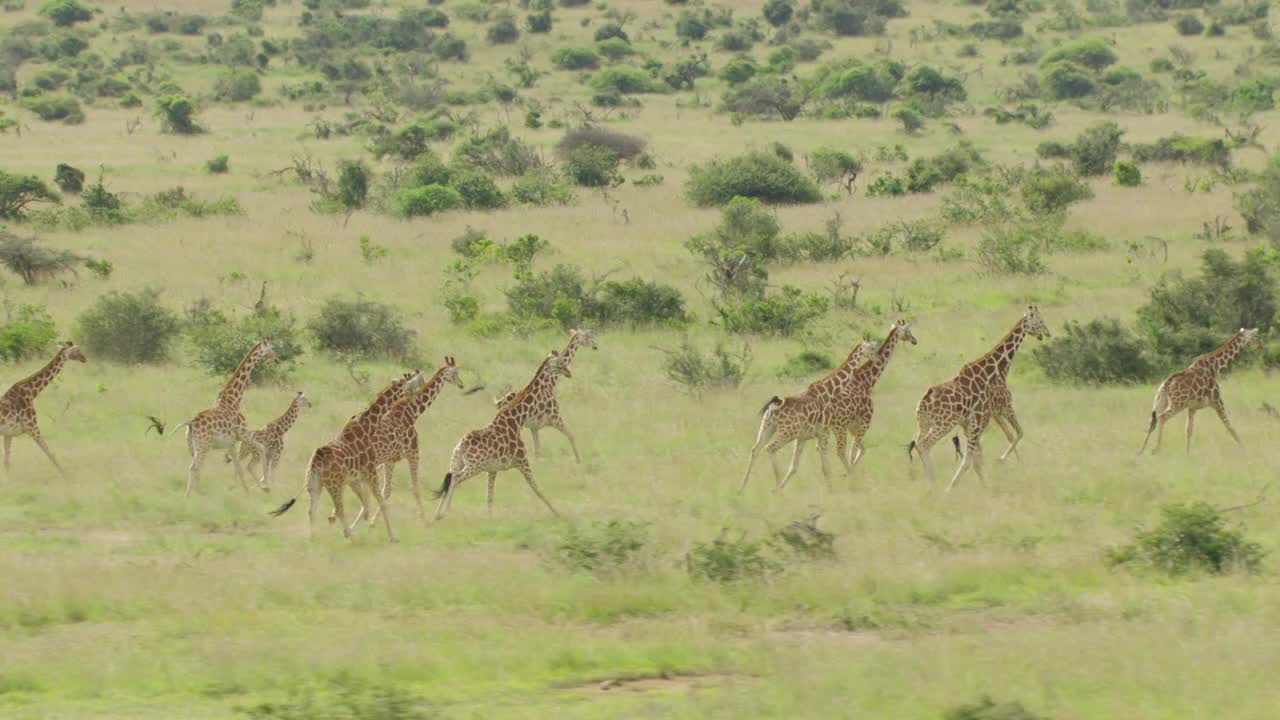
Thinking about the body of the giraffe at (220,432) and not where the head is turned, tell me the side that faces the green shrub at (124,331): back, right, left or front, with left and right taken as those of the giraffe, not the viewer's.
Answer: left

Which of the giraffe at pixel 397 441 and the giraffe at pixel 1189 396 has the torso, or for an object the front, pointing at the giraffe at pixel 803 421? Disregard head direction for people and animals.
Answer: the giraffe at pixel 397 441

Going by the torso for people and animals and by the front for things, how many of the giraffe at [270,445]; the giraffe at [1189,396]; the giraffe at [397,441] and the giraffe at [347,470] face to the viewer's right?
4

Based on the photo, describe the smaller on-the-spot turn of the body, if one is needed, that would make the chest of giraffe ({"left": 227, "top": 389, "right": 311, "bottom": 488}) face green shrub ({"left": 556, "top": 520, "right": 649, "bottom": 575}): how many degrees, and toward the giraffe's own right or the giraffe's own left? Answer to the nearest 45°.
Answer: approximately 45° to the giraffe's own right

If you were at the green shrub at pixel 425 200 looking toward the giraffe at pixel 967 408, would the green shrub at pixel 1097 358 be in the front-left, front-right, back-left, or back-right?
front-left

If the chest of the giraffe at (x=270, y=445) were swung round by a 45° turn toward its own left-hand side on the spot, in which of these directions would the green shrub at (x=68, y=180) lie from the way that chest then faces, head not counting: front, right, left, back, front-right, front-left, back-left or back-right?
front-left

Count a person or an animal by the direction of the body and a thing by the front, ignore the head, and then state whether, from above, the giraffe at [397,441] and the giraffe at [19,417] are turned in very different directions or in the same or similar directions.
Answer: same or similar directions

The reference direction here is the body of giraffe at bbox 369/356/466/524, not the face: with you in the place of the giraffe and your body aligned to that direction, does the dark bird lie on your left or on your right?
on your left

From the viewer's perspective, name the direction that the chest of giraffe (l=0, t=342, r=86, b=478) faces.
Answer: to the viewer's right

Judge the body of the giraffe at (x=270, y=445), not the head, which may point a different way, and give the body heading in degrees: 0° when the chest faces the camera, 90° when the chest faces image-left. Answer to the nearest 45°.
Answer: approximately 270°

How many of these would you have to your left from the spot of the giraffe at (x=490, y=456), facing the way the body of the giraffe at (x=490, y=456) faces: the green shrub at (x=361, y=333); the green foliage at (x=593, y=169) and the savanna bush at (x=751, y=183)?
3

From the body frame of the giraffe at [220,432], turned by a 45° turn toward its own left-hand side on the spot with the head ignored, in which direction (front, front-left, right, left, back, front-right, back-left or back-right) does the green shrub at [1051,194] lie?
front

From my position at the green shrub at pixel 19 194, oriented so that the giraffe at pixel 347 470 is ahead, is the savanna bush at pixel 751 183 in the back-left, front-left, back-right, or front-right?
front-left

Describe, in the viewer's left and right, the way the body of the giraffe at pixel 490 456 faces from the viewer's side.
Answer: facing to the right of the viewer

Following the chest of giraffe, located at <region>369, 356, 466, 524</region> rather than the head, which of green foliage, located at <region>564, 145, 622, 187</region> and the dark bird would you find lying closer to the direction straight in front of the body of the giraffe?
the green foliage

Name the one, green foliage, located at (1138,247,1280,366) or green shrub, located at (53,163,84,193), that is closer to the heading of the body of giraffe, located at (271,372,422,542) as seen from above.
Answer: the green foliage

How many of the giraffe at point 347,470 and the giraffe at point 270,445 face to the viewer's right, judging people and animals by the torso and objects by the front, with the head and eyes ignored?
2

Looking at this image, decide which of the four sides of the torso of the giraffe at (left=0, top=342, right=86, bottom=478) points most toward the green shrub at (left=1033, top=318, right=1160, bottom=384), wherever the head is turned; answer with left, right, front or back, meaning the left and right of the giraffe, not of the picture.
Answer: front

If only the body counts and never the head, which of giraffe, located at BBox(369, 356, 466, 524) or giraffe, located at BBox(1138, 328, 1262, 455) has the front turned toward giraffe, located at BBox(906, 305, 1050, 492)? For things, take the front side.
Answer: giraffe, located at BBox(369, 356, 466, 524)

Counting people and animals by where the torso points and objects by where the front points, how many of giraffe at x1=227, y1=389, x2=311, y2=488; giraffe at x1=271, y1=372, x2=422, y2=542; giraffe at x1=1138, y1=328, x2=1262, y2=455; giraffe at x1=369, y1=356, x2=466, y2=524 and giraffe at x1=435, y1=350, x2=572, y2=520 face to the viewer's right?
5

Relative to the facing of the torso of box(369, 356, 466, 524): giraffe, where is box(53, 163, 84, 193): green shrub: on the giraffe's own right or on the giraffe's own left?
on the giraffe's own left

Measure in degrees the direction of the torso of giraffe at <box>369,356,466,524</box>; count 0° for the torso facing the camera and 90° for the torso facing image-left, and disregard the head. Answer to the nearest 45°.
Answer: approximately 270°
